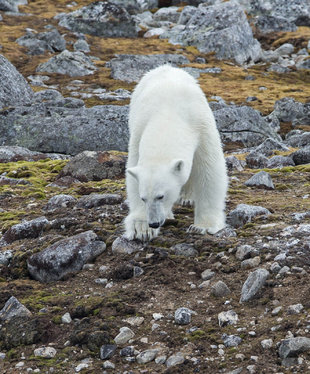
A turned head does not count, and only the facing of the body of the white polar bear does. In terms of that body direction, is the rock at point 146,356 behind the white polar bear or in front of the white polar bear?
in front

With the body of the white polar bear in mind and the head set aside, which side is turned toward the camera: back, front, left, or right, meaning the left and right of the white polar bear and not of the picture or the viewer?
front

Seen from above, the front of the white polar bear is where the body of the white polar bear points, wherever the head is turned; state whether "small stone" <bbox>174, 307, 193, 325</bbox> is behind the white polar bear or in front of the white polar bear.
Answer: in front

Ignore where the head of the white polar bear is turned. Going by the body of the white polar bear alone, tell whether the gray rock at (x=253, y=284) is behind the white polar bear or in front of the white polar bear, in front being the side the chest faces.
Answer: in front

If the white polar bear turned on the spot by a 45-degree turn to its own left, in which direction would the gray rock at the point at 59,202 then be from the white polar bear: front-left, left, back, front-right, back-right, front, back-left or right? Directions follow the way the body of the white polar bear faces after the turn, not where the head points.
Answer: back

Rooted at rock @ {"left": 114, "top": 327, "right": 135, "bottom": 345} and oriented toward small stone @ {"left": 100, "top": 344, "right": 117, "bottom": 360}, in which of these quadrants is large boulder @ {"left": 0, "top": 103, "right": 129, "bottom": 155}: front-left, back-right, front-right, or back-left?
back-right

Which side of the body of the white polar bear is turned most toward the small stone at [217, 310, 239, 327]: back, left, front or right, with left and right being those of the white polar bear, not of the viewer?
front

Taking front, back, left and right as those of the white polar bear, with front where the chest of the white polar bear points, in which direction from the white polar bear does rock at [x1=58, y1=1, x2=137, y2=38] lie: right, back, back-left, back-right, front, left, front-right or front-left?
back

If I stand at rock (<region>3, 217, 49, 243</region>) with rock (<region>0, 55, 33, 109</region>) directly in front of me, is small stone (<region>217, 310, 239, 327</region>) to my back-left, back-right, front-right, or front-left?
back-right

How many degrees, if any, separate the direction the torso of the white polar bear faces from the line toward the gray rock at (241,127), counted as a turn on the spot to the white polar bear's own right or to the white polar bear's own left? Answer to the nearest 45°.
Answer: approximately 180°

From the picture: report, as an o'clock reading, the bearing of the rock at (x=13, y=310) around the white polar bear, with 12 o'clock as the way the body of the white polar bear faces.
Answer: The rock is roughly at 1 o'clock from the white polar bear.
